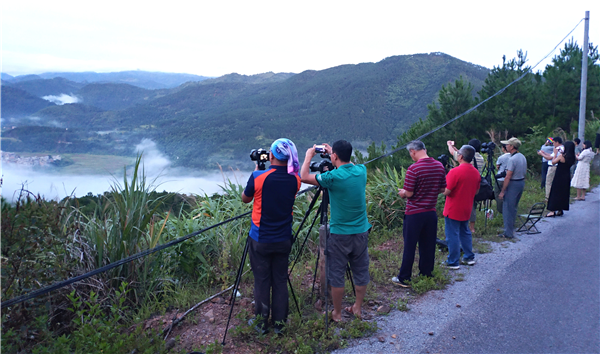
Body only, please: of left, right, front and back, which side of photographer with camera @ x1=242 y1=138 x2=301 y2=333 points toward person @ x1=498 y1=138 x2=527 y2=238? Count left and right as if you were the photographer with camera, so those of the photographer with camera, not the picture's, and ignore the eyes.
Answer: right

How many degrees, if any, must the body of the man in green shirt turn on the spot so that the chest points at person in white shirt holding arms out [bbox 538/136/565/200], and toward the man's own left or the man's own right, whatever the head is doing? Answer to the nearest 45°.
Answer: approximately 90° to the man's own right

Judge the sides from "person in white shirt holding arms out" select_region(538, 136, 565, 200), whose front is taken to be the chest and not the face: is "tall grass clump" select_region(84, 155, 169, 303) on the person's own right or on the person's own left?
on the person's own left

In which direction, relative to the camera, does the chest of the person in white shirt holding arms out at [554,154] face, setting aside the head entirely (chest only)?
to the viewer's left

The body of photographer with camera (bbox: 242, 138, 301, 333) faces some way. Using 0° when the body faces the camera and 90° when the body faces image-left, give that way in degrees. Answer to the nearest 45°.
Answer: approximately 135°

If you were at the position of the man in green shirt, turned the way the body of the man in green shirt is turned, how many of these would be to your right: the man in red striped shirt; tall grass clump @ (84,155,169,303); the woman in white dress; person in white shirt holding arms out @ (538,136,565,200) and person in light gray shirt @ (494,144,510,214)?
4

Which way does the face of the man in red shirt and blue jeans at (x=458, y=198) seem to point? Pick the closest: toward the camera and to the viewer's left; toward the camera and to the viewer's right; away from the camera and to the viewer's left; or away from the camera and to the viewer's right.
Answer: away from the camera and to the viewer's left

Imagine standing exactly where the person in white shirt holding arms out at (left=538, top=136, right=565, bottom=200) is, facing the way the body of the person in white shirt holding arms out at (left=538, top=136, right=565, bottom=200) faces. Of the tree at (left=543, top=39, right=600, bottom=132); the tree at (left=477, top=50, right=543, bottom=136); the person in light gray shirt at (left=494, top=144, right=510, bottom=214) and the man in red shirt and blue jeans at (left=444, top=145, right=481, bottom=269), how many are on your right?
2

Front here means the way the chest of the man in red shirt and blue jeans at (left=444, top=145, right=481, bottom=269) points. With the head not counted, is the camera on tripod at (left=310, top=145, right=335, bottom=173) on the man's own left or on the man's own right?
on the man's own left

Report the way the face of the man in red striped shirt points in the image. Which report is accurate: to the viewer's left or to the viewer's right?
to the viewer's left
